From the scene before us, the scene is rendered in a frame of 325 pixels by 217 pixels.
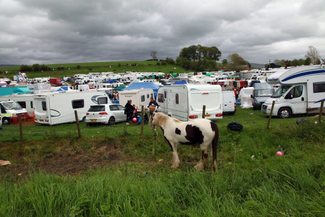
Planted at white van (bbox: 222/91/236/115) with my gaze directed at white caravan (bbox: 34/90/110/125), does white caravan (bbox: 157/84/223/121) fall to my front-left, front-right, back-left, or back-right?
front-left

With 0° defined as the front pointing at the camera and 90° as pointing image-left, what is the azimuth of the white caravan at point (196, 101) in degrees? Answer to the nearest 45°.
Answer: approximately 135°

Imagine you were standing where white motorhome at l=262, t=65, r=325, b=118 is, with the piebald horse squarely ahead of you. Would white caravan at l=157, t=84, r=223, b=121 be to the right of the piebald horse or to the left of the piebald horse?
right

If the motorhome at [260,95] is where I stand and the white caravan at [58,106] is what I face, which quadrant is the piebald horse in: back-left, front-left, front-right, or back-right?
front-left

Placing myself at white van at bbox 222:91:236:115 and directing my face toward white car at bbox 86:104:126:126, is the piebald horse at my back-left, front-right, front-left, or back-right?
front-left

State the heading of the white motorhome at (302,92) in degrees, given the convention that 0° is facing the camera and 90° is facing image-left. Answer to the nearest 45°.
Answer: approximately 45°

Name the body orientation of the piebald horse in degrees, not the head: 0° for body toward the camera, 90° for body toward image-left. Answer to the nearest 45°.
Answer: approximately 90°
